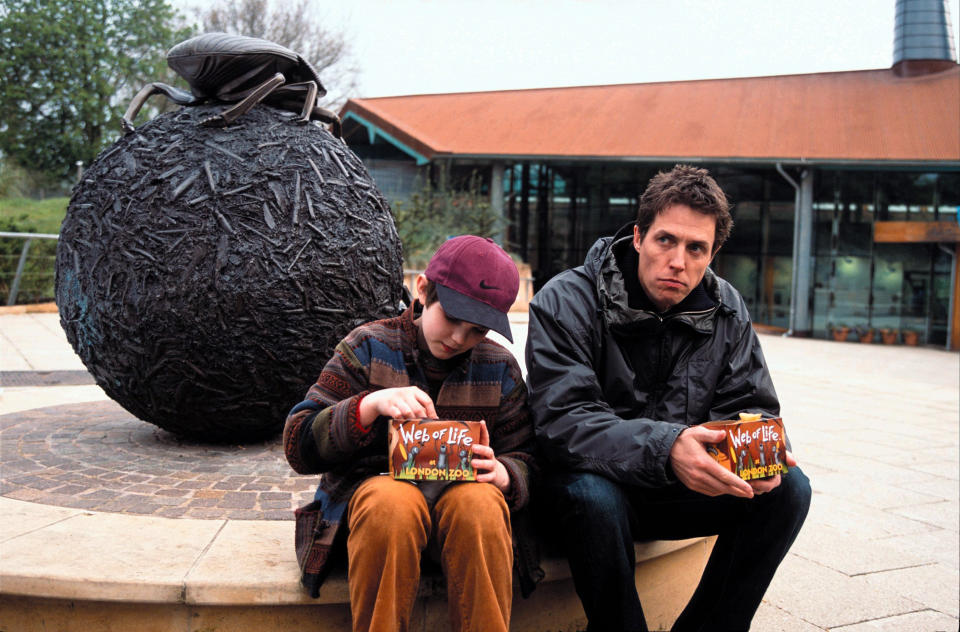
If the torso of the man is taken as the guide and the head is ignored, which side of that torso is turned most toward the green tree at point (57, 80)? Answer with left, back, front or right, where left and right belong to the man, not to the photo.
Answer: back

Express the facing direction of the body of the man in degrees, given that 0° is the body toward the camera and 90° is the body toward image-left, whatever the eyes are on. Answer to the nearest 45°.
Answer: approximately 315°

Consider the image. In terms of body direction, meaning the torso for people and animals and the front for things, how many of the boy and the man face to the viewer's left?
0

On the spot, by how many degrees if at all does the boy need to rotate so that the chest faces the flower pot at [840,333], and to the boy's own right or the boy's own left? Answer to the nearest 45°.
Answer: approximately 135° to the boy's own left

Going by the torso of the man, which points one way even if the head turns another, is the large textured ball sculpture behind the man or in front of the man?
behind

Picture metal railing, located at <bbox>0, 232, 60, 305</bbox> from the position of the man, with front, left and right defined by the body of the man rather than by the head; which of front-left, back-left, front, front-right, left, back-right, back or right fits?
back

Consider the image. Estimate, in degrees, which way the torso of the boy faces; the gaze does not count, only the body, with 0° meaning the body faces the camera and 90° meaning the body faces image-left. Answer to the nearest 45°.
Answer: approximately 0°

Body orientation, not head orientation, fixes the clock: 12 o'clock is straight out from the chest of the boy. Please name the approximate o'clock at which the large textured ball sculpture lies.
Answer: The large textured ball sculpture is roughly at 5 o'clock from the boy.

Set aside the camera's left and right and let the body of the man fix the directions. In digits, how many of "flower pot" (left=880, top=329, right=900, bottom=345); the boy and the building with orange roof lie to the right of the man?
1

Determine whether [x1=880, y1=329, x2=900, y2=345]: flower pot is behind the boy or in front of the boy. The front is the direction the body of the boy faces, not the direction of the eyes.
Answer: behind

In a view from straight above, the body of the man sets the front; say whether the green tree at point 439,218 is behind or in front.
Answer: behind
